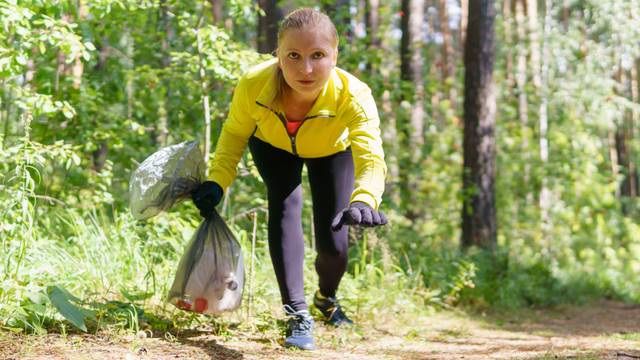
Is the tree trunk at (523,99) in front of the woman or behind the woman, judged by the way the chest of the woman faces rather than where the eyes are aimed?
behind

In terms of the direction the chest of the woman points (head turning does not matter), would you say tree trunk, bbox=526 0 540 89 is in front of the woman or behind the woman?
behind

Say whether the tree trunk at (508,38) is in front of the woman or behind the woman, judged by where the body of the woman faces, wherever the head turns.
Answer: behind

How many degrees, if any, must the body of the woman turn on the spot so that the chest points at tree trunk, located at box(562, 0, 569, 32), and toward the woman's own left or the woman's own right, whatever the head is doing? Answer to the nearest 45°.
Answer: approximately 135° to the woman's own left

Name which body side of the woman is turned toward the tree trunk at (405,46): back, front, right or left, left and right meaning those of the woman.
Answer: back

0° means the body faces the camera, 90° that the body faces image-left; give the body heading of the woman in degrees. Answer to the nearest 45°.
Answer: approximately 0°

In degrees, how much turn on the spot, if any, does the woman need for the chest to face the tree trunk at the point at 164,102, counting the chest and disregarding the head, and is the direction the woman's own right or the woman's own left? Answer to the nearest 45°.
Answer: approximately 180°

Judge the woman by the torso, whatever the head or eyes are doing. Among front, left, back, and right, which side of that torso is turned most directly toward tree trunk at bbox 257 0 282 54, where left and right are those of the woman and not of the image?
back
